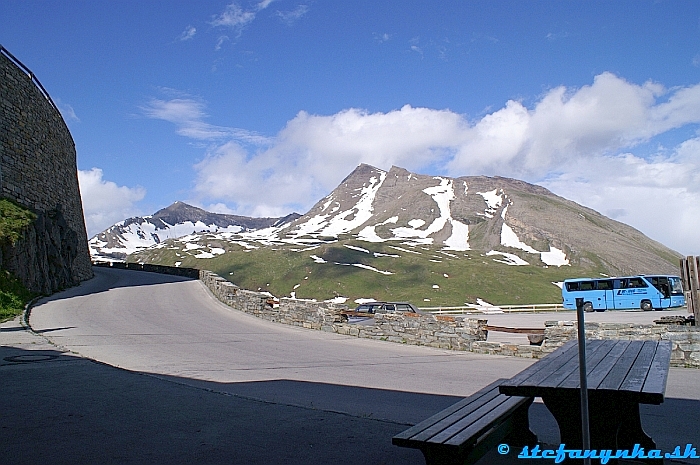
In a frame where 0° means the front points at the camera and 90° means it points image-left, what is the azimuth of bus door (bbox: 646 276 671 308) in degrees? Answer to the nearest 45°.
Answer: approximately 0°

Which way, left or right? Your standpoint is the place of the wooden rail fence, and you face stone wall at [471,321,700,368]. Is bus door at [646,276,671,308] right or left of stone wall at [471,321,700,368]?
left

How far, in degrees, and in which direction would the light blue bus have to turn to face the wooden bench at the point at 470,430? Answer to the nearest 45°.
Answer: approximately 45° to its right

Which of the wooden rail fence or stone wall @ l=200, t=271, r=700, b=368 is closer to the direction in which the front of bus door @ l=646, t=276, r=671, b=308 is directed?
the stone wall

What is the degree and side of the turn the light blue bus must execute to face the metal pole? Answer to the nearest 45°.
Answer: approximately 45° to its right

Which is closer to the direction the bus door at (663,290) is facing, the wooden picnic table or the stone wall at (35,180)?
the wooden picnic table

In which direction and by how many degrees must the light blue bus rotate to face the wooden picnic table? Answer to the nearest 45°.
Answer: approximately 45° to its right

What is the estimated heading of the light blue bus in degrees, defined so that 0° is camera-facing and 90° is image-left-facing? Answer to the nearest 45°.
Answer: approximately 315°

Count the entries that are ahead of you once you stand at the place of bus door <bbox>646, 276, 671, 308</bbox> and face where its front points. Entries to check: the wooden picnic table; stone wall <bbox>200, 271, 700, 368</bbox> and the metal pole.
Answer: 3

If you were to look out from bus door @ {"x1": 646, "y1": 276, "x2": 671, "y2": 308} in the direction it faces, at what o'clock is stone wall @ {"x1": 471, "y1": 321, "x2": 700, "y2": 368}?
The stone wall is roughly at 12 o'clock from the bus door.

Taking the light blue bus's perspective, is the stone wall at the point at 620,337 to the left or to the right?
on its right

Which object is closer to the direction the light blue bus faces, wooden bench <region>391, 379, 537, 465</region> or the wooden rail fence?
the wooden bench
